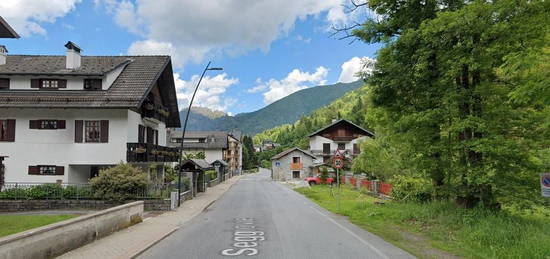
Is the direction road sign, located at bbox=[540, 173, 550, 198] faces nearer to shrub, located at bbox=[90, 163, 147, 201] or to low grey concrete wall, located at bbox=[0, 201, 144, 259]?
the low grey concrete wall

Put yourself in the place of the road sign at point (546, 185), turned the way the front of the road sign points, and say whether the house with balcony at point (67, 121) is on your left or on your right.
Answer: on your right

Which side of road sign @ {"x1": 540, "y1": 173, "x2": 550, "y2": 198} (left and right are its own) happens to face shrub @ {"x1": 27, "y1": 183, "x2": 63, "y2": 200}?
right

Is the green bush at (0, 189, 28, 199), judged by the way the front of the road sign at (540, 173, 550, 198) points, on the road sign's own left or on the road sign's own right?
on the road sign's own right

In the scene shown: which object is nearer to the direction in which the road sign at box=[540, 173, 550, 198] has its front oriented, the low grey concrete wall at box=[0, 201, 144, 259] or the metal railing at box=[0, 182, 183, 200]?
the low grey concrete wall

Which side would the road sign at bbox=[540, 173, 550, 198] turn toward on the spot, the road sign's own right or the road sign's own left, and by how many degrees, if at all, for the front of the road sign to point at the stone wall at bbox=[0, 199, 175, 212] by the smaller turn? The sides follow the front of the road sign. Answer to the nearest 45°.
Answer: approximately 90° to the road sign's own right

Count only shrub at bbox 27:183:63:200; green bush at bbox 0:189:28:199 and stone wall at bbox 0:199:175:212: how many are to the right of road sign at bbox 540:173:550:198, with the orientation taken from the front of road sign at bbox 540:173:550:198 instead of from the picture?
3

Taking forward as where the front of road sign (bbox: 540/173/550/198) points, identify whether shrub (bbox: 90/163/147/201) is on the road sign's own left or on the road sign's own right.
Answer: on the road sign's own right

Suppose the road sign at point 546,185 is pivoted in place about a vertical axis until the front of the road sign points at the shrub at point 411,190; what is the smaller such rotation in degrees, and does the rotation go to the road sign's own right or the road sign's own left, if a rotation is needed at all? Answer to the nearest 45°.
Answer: approximately 135° to the road sign's own right

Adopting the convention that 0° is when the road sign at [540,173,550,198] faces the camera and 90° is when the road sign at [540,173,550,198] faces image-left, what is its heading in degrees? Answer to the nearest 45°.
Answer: approximately 0°
